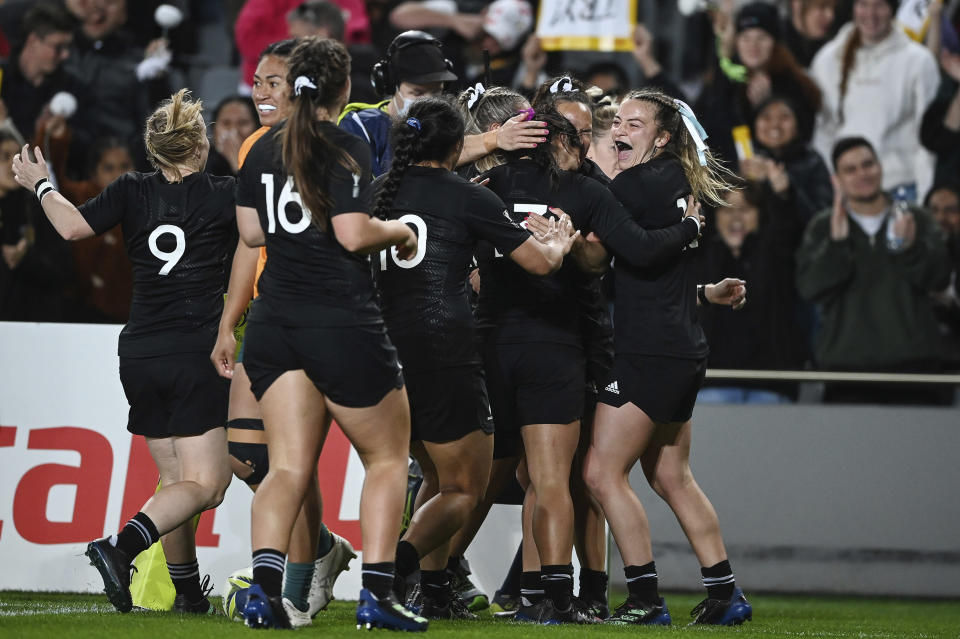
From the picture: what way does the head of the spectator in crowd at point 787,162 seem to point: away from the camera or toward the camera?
toward the camera

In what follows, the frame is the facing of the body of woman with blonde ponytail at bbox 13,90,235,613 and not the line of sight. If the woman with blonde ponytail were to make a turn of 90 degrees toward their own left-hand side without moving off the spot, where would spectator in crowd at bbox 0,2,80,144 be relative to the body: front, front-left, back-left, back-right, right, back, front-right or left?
front-right

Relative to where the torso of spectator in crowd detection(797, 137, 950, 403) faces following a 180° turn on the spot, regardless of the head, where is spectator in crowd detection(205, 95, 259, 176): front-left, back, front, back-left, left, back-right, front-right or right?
left

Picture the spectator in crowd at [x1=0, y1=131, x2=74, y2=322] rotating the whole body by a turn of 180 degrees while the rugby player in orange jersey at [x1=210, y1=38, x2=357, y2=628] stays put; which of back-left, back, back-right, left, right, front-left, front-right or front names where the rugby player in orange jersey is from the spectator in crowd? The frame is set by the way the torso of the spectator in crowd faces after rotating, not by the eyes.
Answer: back

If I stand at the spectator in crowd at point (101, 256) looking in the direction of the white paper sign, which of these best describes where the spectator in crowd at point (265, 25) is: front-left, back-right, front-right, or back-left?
front-left

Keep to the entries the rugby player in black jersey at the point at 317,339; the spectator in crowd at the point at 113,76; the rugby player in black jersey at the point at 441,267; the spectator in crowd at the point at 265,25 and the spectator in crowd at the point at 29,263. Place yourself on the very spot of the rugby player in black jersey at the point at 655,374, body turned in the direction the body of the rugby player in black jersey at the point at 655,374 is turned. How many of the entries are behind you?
0

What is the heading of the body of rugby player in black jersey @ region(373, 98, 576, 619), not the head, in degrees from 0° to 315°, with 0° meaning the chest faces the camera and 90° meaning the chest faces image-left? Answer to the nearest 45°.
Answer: approximately 225°

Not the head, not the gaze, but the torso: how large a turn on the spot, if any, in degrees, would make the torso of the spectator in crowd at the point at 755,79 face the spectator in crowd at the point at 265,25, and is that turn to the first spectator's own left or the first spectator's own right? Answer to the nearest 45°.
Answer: approximately 90° to the first spectator's own right

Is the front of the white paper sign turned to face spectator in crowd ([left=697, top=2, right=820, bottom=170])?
no

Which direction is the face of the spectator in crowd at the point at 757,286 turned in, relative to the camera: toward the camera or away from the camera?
toward the camera

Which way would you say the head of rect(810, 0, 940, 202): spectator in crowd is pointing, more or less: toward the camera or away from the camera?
toward the camera

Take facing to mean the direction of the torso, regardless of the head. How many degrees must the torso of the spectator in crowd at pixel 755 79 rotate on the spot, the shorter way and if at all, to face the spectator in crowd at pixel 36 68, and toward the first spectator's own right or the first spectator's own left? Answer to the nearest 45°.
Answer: approximately 90° to the first spectator's own right

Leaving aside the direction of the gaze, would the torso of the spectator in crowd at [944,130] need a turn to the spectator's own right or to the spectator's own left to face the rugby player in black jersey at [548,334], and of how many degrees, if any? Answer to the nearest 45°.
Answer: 0° — they already face them

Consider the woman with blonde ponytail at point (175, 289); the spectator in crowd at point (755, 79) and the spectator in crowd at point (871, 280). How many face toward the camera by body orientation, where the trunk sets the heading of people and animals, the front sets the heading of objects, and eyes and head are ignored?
2

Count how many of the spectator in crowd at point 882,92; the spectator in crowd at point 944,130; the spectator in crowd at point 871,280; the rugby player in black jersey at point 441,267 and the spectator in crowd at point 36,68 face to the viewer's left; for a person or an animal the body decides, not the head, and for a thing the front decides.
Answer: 0

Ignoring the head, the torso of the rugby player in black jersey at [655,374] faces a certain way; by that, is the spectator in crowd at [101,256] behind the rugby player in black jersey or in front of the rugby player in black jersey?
in front

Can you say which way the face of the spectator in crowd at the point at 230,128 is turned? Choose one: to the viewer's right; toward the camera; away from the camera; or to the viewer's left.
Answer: toward the camera

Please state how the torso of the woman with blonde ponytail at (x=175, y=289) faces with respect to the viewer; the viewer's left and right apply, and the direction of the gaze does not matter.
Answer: facing away from the viewer and to the right of the viewer
